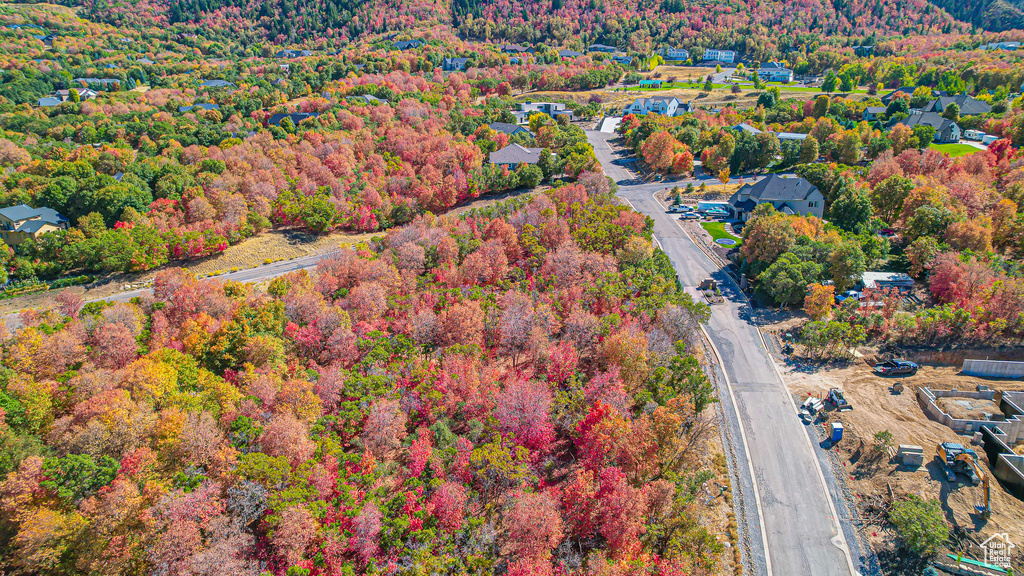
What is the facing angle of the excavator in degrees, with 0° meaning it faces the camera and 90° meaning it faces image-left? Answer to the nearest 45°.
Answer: approximately 315°

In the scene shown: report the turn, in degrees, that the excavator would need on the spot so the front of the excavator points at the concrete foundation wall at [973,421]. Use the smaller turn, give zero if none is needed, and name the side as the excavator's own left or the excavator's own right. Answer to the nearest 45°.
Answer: approximately 135° to the excavator's own left

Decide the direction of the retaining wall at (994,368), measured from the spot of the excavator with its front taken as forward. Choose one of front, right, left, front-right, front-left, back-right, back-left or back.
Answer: back-left

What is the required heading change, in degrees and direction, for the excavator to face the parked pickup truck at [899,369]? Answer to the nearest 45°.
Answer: approximately 180°

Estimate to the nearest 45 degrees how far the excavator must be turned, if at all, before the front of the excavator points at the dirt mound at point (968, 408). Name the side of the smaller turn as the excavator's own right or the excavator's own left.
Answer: approximately 135° to the excavator's own left
